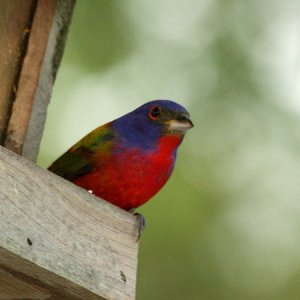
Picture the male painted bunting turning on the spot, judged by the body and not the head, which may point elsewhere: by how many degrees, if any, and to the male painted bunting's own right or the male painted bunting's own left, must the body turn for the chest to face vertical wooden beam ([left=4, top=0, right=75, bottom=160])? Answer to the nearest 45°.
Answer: approximately 90° to the male painted bunting's own right

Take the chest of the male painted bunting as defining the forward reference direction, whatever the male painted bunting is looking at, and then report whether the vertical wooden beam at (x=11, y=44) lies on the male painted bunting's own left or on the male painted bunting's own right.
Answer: on the male painted bunting's own right

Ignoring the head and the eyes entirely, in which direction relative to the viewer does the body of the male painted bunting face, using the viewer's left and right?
facing the viewer and to the right of the viewer
